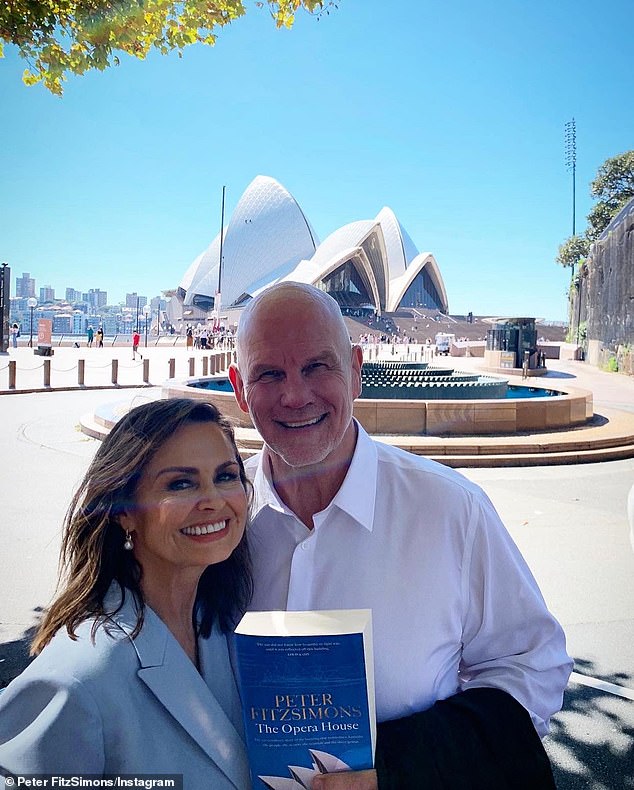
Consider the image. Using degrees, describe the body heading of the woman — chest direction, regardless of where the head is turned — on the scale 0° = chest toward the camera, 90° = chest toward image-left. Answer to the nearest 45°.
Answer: approximately 315°
